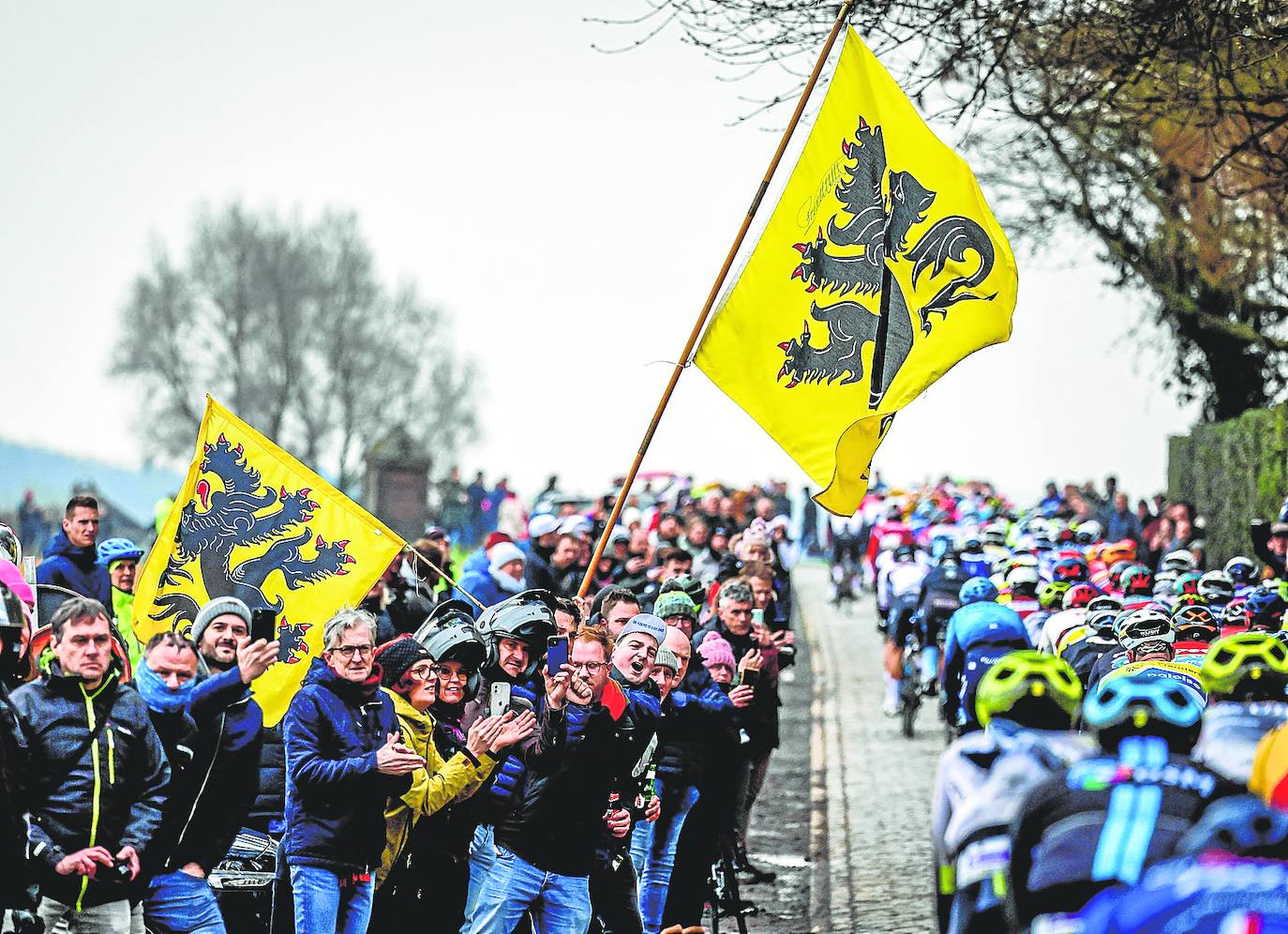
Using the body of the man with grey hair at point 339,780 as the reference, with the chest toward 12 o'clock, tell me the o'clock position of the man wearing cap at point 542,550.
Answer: The man wearing cap is roughly at 8 o'clock from the man with grey hair.

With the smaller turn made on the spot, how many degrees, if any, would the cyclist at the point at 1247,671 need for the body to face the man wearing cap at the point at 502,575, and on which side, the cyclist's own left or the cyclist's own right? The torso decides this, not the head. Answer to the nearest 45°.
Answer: approximately 45° to the cyclist's own left

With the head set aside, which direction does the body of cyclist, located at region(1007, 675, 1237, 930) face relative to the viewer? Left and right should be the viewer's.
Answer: facing away from the viewer

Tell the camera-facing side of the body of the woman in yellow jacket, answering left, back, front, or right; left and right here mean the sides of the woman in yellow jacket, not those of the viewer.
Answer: right

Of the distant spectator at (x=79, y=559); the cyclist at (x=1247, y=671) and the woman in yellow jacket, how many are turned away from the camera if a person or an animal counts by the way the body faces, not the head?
1

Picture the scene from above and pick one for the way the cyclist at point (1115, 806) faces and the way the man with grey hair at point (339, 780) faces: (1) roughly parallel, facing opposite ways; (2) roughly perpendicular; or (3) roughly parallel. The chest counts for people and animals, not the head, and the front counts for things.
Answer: roughly perpendicular

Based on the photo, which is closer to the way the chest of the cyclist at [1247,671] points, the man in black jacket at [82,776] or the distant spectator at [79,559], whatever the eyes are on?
the distant spectator

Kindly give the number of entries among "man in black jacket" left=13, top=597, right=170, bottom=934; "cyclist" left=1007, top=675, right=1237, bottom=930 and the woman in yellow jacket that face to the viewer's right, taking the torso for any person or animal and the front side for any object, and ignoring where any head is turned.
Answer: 1

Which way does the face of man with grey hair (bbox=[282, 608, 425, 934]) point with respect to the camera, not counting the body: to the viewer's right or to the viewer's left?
to the viewer's right

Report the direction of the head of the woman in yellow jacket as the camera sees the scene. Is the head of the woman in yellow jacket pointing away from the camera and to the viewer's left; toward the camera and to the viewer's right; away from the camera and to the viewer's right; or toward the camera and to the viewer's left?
toward the camera and to the viewer's right

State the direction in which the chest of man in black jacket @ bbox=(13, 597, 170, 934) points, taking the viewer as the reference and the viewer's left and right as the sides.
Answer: facing the viewer

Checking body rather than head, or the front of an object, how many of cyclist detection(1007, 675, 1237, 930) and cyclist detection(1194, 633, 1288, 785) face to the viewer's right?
0

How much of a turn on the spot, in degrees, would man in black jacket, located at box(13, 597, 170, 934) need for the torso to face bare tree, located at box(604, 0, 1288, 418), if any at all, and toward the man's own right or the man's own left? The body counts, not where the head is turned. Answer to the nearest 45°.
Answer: approximately 135° to the man's own left

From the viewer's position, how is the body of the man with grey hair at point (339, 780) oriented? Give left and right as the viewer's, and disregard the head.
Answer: facing the viewer and to the right of the viewer

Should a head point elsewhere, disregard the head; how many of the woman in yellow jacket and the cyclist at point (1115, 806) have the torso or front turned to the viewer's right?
1

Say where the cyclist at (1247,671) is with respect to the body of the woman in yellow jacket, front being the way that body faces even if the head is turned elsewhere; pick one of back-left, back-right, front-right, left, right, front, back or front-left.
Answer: front

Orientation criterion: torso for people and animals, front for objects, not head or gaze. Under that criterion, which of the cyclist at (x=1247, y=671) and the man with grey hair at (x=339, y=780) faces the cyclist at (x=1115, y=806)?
the man with grey hair

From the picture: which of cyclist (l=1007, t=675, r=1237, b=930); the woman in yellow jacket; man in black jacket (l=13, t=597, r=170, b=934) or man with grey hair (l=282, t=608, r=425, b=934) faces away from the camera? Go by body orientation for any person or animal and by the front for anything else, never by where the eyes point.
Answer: the cyclist

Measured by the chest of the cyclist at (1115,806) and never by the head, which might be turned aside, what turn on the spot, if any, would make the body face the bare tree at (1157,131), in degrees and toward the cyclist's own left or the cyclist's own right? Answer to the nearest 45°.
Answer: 0° — they already face it
